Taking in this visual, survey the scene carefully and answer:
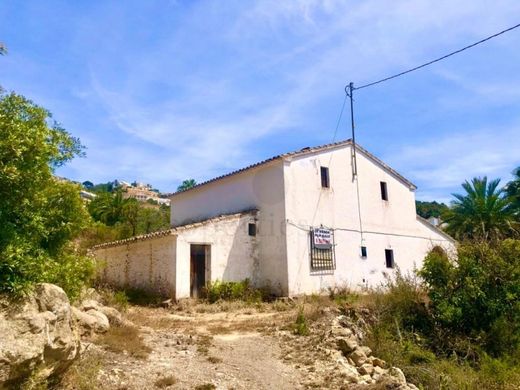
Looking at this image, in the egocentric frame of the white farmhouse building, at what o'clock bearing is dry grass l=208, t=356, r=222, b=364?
The dry grass is roughly at 2 o'clock from the white farmhouse building.

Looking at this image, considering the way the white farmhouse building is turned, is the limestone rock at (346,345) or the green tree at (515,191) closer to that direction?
the limestone rock

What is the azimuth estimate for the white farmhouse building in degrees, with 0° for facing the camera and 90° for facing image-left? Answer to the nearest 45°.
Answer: approximately 315°

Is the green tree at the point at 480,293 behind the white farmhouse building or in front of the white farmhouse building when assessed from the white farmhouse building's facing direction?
in front

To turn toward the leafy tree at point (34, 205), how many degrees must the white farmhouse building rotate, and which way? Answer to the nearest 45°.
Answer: approximately 45° to its right

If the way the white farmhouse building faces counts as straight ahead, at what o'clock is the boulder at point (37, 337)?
The boulder is roughly at 2 o'clock from the white farmhouse building.

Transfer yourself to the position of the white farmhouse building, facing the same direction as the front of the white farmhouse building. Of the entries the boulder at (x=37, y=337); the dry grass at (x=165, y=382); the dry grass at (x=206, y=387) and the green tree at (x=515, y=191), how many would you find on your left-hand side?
1

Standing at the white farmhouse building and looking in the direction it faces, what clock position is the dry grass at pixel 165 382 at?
The dry grass is roughly at 2 o'clock from the white farmhouse building.

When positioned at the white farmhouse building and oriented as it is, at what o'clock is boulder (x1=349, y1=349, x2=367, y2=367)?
The boulder is roughly at 1 o'clock from the white farmhouse building.
